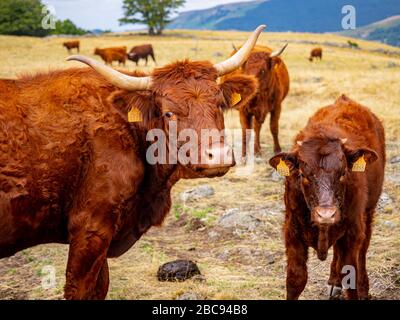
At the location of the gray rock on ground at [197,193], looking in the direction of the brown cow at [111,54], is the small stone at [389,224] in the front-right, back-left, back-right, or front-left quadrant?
back-right

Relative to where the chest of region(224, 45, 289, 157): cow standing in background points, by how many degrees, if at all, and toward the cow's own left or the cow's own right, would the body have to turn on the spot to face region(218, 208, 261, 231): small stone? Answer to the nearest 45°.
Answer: approximately 45° to the cow's own left

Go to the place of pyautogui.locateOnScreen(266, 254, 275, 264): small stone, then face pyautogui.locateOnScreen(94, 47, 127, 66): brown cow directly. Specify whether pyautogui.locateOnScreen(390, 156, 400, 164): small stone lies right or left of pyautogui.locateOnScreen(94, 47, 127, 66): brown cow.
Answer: right

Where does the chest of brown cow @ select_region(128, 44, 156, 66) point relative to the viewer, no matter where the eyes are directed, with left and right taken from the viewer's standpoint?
facing to the left of the viewer

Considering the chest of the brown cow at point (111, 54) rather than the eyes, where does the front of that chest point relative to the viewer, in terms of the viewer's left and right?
facing to the left of the viewer

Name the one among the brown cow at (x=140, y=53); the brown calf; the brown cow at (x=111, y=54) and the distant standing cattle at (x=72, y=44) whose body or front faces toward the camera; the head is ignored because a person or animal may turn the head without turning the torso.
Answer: the brown calf

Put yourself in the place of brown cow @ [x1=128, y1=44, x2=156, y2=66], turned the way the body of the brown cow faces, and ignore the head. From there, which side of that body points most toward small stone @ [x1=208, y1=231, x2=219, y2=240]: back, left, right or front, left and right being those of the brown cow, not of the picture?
left

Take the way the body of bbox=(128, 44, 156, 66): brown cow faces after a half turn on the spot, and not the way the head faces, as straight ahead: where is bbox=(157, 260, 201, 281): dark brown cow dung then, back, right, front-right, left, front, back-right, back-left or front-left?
right

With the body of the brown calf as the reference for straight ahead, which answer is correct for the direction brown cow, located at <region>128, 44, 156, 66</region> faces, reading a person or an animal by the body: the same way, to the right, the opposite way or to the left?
to the right
